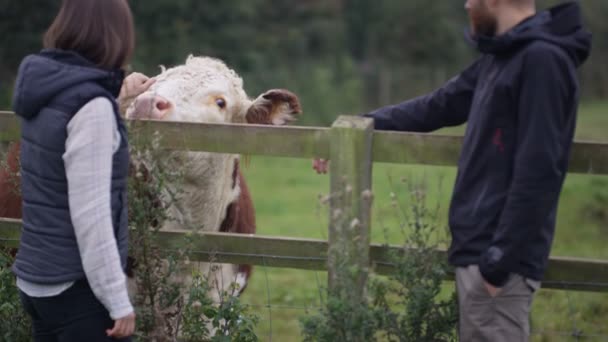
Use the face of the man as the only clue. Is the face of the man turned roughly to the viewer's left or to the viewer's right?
to the viewer's left

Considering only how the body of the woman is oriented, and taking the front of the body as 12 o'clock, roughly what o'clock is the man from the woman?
The man is roughly at 2 o'clock from the woman.

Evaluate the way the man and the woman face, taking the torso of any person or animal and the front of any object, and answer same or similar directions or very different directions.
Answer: very different directions

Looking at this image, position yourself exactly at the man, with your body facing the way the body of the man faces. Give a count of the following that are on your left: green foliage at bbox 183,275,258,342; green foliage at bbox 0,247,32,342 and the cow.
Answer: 0

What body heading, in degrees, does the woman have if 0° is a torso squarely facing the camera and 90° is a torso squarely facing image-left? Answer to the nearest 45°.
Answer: approximately 225°

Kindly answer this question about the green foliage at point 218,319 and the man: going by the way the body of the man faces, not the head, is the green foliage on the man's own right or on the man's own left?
on the man's own right

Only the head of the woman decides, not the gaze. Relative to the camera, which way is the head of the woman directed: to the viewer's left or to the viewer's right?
to the viewer's right

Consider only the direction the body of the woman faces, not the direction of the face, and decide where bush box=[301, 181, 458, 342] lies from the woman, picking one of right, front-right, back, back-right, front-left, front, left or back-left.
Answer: front-right

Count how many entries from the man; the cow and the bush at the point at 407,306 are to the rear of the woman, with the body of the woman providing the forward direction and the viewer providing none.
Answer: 0

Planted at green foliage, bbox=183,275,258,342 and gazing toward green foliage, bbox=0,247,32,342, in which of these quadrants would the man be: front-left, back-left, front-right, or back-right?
back-left
